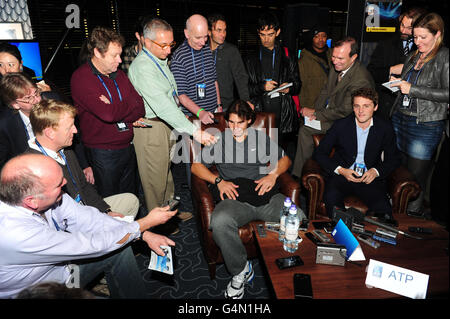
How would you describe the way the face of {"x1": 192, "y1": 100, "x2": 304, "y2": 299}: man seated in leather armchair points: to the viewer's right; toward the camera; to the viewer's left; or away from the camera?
toward the camera

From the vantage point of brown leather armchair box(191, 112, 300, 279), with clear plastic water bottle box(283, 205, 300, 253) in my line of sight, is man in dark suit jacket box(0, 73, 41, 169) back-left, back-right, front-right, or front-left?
back-right

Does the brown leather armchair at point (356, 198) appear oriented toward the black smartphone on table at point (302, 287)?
yes

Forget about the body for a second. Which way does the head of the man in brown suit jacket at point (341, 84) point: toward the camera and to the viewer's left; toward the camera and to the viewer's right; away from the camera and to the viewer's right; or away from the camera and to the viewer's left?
toward the camera and to the viewer's left

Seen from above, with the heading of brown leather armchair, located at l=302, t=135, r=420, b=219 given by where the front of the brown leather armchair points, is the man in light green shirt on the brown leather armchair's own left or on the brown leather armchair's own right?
on the brown leather armchair's own right

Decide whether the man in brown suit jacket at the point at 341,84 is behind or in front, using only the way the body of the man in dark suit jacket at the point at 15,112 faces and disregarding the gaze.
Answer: in front

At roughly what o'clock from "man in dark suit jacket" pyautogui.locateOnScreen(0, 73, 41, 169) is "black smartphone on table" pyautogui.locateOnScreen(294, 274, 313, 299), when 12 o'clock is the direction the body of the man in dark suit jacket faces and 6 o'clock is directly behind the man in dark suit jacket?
The black smartphone on table is roughly at 2 o'clock from the man in dark suit jacket.

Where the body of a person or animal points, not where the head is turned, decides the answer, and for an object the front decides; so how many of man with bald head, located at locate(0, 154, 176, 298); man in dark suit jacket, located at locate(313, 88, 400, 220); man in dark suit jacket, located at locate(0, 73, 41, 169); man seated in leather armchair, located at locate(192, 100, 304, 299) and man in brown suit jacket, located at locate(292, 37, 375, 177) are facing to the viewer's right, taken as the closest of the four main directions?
2

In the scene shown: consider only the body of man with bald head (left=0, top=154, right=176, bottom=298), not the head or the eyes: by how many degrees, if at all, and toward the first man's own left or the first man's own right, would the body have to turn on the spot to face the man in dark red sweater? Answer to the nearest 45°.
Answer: approximately 90° to the first man's own left

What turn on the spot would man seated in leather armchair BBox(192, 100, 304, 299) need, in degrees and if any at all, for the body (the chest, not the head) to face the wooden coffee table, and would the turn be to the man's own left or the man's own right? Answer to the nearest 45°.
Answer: approximately 45° to the man's own left

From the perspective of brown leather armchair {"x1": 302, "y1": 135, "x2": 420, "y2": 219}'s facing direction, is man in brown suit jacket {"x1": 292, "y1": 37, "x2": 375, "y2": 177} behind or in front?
behind

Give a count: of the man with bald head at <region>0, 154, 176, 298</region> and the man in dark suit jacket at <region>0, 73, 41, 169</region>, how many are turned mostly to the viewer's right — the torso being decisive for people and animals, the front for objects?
2

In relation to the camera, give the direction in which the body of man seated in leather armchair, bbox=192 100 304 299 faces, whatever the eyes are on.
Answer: toward the camera

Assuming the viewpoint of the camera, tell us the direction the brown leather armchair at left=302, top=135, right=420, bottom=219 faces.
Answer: facing the viewer
